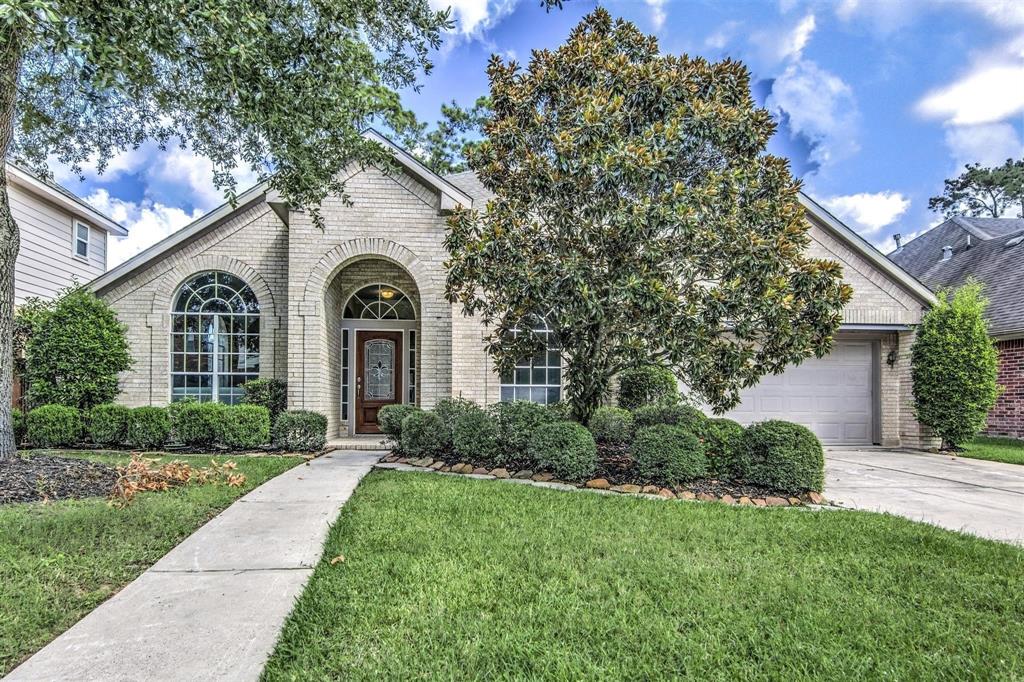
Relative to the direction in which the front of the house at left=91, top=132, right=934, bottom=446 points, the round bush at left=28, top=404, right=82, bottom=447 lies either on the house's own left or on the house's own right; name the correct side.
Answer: on the house's own right

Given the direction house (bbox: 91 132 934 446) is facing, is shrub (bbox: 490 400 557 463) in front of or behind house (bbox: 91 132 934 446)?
in front

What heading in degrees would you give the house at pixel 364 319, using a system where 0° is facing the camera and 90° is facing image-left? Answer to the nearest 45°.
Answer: approximately 0°

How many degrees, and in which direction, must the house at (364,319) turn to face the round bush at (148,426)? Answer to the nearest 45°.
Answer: approximately 45° to its right

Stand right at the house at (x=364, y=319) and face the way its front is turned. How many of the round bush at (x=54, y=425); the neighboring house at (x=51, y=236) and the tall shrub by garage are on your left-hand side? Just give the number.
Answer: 1
